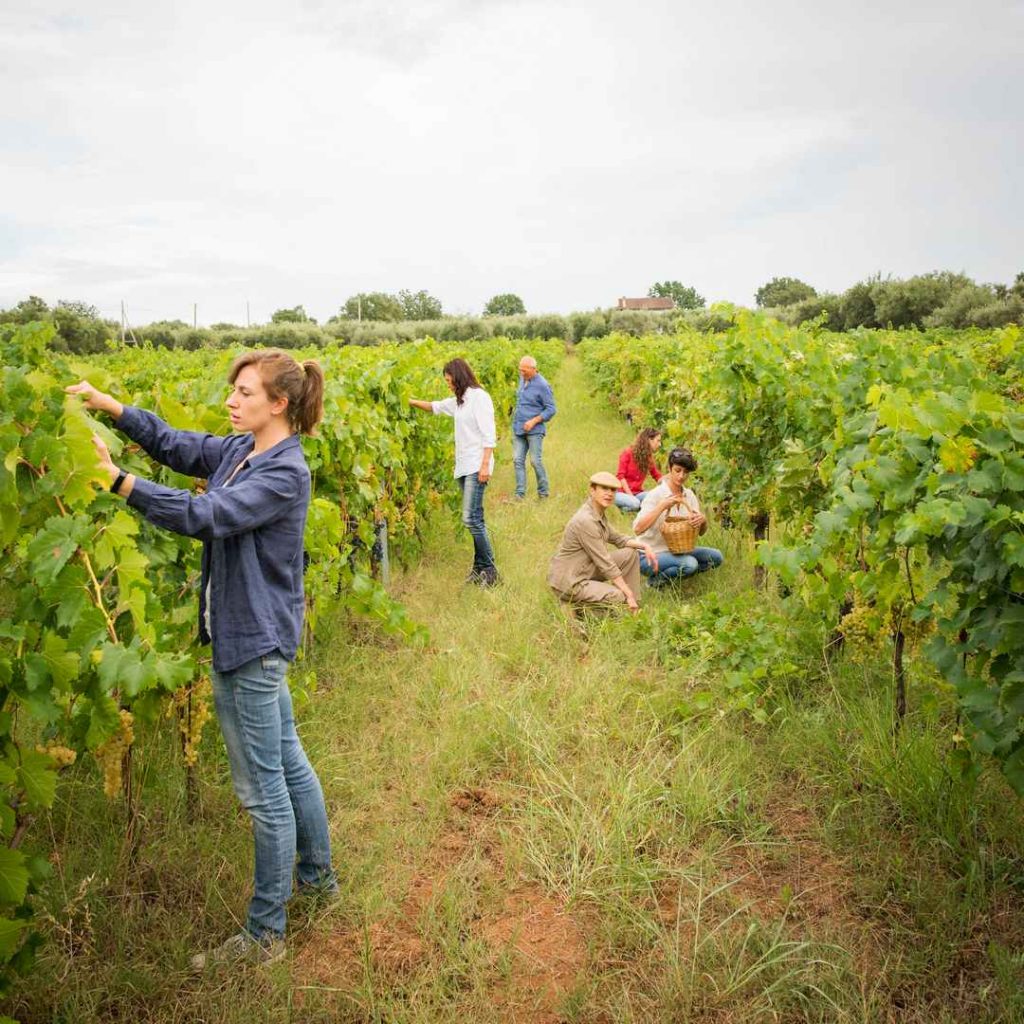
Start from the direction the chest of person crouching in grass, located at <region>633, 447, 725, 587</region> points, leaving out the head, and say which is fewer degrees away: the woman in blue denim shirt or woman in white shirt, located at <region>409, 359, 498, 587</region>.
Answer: the woman in blue denim shirt

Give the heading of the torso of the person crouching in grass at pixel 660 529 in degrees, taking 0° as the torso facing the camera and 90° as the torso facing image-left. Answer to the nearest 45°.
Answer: approximately 315°

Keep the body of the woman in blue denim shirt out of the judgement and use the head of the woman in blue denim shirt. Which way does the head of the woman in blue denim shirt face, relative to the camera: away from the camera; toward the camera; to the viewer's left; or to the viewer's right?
to the viewer's left

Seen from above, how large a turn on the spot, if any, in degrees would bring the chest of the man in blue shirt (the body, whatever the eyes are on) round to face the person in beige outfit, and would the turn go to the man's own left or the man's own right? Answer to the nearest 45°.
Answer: approximately 45° to the man's own left

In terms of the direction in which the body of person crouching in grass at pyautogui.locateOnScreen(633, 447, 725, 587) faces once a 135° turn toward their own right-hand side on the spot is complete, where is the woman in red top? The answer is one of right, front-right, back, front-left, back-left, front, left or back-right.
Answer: right

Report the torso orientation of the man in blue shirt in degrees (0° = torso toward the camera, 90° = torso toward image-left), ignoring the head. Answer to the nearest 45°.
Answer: approximately 45°

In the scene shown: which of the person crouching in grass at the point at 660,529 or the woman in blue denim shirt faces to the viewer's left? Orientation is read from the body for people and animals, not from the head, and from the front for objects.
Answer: the woman in blue denim shirt

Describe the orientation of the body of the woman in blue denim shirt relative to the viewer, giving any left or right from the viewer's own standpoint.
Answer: facing to the left of the viewer

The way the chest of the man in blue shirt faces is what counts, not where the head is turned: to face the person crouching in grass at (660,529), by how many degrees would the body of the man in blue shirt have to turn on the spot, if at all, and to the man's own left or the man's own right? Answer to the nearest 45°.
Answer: approximately 45° to the man's own left

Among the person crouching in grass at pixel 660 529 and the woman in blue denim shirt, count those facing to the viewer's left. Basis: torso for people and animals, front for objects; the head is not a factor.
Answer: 1

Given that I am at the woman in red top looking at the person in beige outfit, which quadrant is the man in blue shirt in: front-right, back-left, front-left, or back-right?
back-right
